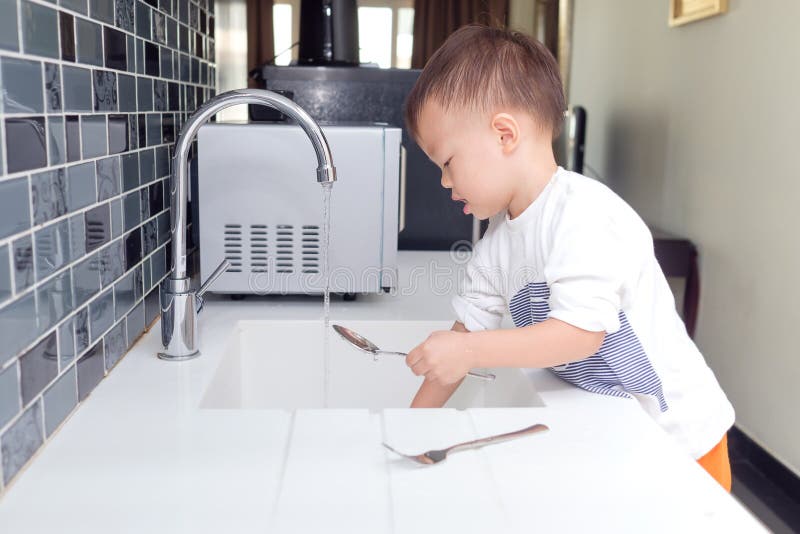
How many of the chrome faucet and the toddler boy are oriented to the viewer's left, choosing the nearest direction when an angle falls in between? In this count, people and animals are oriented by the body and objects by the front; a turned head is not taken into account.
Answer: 1

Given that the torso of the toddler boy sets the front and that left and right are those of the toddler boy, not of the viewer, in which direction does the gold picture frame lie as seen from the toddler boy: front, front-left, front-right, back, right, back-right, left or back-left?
right

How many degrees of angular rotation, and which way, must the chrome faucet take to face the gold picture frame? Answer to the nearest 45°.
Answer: approximately 45° to its left

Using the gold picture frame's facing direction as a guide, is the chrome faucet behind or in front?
in front

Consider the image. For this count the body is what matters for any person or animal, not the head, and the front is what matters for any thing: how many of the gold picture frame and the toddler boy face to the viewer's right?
0

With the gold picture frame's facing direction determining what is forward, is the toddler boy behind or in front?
in front

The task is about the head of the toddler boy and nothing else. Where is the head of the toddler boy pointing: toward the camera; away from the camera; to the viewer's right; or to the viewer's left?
to the viewer's left

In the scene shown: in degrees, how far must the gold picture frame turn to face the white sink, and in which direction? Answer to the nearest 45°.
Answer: approximately 45° to its left

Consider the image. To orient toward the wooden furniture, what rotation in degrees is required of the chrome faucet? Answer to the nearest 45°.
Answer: approximately 45° to its left

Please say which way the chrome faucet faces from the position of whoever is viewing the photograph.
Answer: facing to the right of the viewer

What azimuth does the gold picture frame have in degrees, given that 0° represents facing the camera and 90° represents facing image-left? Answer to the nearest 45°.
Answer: approximately 45°

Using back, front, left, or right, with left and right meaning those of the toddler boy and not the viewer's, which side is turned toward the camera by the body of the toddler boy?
left

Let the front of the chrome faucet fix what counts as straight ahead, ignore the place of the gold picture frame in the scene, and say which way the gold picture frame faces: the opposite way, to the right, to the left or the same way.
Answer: the opposite way
